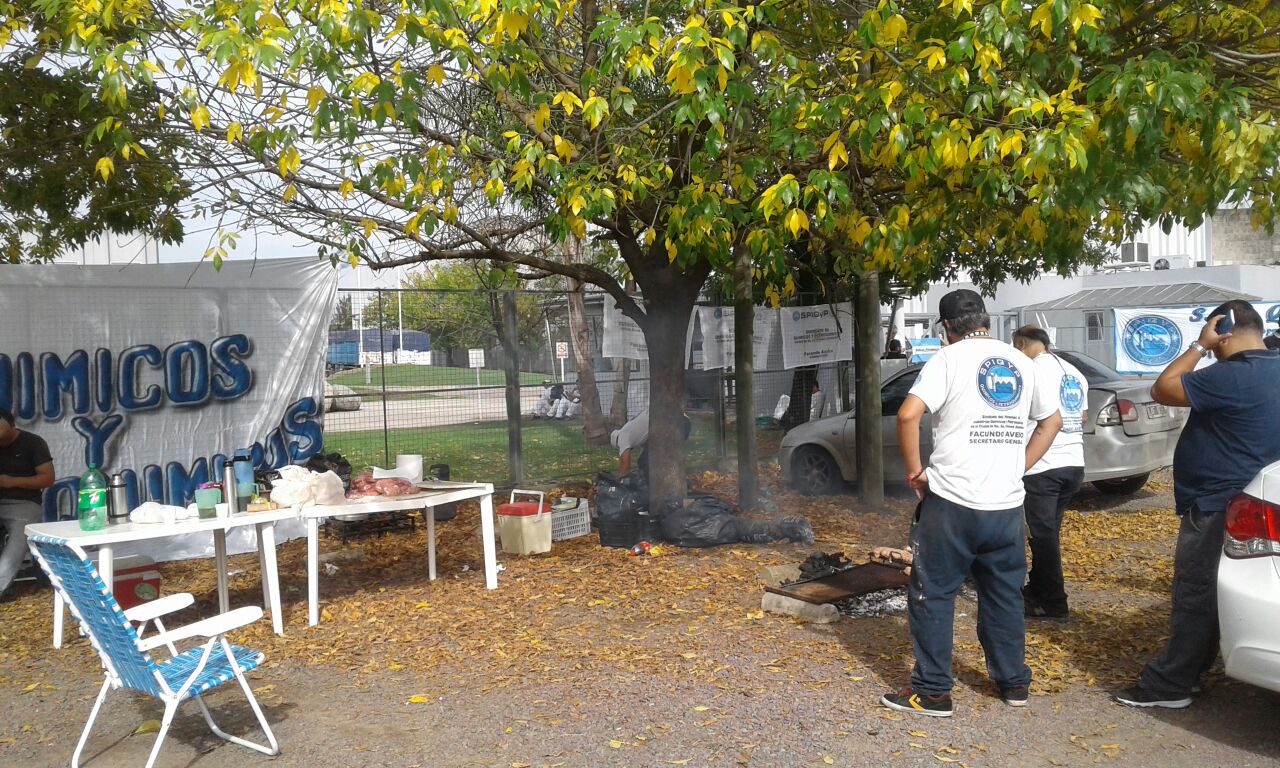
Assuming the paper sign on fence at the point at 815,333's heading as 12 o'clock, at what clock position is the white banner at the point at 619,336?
The white banner is roughly at 2 o'clock from the paper sign on fence.

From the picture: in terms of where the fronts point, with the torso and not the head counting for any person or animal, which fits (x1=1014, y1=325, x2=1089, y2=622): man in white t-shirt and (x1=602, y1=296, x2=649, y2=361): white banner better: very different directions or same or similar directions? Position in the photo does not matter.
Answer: very different directions

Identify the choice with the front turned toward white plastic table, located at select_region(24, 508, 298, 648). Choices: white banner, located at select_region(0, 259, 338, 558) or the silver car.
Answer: the white banner

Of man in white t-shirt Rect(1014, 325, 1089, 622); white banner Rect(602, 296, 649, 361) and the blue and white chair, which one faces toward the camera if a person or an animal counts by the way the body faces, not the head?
the white banner

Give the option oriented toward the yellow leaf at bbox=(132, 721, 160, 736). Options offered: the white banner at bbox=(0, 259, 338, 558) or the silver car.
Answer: the white banner

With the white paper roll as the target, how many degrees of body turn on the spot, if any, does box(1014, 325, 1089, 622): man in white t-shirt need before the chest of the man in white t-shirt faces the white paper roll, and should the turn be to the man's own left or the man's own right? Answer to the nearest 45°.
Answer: approximately 45° to the man's own left

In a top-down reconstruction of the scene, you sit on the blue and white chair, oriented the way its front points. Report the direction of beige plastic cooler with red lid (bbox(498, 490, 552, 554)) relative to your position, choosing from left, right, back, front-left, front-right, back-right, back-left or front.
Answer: front

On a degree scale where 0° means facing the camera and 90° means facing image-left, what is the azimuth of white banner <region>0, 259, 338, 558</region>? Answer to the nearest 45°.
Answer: approximately 0°

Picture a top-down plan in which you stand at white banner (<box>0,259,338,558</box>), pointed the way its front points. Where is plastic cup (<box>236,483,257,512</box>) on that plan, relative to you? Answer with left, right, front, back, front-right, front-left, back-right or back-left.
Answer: front

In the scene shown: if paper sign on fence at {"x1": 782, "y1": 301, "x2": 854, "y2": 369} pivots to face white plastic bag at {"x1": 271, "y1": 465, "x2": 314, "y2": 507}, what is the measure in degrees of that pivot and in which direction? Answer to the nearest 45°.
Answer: approximately 45° to its right

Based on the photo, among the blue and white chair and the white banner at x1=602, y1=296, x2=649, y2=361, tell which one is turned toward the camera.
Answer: the white banner

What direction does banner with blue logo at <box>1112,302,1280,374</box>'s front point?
toward the camera

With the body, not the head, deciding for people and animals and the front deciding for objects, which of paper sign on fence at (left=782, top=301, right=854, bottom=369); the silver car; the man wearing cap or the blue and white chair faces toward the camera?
the paper sign on fence

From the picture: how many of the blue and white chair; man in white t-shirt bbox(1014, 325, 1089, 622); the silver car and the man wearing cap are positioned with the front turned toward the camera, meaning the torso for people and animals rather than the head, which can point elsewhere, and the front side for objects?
0
